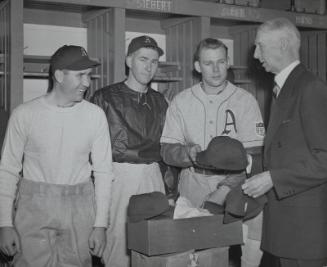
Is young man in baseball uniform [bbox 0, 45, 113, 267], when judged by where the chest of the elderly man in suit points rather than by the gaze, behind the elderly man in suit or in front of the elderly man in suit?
in front

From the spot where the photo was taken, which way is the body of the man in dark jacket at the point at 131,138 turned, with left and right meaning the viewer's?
facing the viewer and to the right of the viewer

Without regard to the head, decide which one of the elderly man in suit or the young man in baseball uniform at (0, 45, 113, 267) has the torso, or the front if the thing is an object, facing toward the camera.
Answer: the young man in baseball uniform

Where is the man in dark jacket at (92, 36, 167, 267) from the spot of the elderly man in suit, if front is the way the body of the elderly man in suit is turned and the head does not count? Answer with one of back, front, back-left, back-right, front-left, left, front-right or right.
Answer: front-right

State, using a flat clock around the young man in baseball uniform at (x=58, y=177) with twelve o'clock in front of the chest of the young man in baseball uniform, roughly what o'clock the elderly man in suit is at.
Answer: The elderly man in suit is roughly at 10 o'clock from the young man in baseball uniform.

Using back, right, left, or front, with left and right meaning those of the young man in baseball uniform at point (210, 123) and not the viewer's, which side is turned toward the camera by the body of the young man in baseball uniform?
front

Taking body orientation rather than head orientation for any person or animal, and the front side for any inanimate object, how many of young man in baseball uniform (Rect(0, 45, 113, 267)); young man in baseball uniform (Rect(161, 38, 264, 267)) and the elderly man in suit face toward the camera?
2

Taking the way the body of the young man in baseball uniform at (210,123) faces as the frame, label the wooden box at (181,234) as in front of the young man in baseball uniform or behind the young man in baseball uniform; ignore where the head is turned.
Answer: in front

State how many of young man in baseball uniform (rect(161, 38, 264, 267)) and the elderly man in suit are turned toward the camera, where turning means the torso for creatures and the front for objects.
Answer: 1

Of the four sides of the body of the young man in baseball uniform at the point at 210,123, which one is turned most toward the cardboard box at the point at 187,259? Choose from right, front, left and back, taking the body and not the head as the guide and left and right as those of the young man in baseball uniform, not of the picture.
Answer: front

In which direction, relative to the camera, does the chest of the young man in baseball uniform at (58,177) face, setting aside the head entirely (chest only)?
toward the camera

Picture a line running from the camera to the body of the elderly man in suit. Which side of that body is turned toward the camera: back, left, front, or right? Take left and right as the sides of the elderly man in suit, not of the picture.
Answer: left

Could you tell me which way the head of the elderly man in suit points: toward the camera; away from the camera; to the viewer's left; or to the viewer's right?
to the viewer's left
